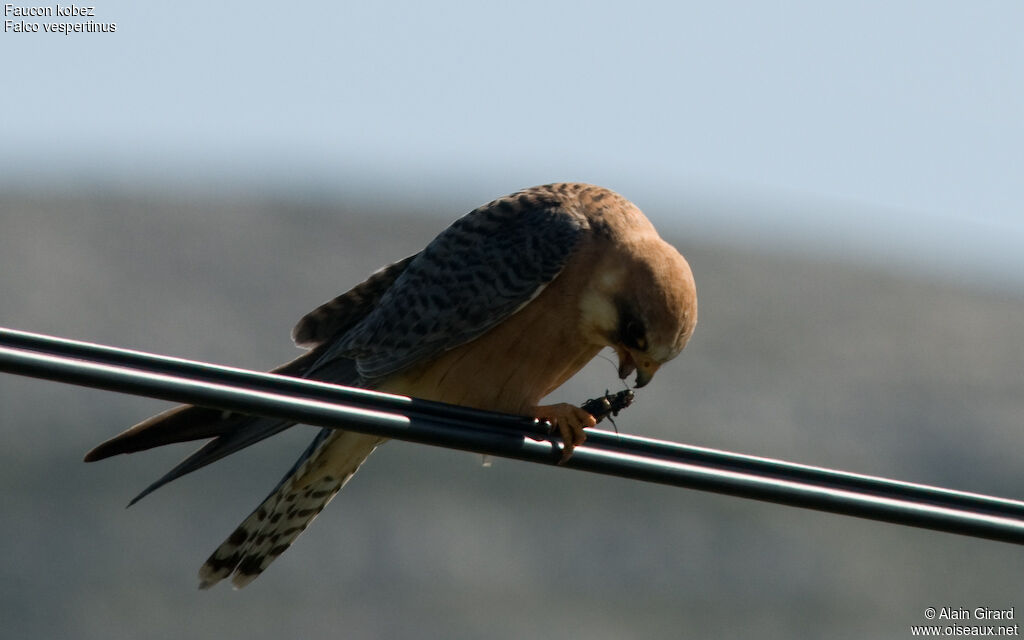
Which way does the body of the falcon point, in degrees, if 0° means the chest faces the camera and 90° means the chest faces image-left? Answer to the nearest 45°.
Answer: approximately 270°
